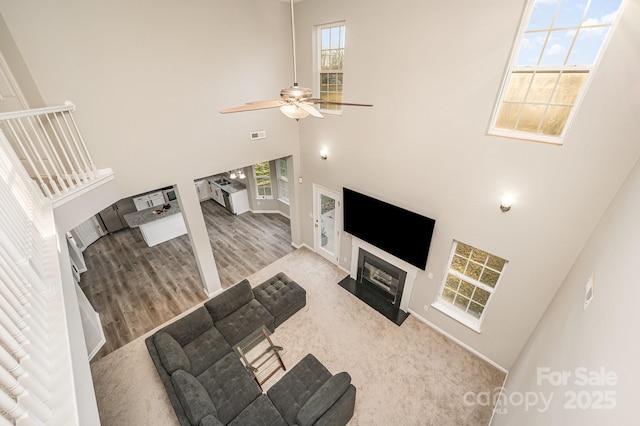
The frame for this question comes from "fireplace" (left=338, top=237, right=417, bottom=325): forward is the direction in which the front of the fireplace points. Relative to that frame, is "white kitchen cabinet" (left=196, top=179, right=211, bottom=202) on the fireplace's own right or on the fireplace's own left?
on the fireplace's own right

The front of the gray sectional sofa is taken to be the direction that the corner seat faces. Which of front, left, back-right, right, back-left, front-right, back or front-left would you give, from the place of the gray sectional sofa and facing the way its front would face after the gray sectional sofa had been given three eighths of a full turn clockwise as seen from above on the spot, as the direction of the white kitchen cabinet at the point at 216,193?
back

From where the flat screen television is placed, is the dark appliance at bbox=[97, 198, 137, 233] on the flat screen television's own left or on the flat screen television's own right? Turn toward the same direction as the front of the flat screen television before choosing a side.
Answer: on the flat screen television's own right

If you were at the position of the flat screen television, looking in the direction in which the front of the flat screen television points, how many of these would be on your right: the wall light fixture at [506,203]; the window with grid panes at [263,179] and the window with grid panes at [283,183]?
2

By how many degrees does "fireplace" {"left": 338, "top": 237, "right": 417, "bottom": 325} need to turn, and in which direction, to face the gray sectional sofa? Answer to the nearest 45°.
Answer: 0° — it already faces it

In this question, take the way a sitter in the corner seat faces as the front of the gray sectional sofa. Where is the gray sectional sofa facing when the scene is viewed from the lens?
facing away from the viewer and to the right of the viewer

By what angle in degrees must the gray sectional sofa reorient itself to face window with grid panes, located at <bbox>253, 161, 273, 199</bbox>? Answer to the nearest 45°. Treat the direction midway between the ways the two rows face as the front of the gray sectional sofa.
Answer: approximately 45° to its left

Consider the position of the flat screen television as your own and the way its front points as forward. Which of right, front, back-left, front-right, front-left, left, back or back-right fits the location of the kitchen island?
front-right

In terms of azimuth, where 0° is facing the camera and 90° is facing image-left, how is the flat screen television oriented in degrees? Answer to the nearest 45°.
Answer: approximately 45°

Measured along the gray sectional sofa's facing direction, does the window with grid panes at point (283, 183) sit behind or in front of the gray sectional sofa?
in front

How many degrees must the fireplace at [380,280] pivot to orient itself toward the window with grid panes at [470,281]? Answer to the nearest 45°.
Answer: approximately 135° to its left

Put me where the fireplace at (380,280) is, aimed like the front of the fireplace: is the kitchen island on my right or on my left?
on my right
